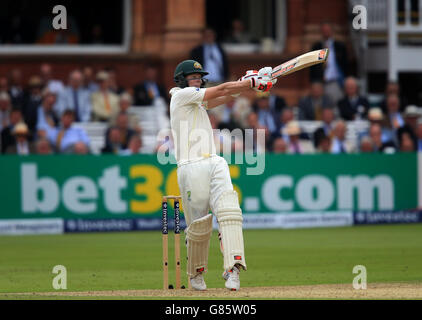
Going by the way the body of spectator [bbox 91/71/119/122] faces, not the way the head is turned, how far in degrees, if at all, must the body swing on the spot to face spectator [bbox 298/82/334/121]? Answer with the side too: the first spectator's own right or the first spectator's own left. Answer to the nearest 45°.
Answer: approximately 90° to the first spectator's own left

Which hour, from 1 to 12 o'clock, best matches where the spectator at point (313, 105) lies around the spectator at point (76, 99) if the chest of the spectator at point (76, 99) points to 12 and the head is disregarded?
the spectator at point (313, 105) is roughly at 9 o'clock from the spectator at point (76, 99).

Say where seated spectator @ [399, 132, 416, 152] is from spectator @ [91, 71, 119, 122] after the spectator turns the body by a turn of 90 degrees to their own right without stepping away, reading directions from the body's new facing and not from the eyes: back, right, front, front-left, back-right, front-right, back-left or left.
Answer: back

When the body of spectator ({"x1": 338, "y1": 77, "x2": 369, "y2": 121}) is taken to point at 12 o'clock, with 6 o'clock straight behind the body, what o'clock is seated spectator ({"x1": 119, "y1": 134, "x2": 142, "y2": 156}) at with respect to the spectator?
The seated spectator is roughly at 2 o'clock from the spectator.

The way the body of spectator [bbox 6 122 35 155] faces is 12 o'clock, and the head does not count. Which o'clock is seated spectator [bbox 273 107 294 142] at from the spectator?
The seated spectator is roughly at 9 o'clock from the spectator.

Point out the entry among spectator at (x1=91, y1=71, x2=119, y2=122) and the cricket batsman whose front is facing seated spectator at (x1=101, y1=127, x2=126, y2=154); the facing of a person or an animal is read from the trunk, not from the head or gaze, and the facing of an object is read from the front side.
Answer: the spectator

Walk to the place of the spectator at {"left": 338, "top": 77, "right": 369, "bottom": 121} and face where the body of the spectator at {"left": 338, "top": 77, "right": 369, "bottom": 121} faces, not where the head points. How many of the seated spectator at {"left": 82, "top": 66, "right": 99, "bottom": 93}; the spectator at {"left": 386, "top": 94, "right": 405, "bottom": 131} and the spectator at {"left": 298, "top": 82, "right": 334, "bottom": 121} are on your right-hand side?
2

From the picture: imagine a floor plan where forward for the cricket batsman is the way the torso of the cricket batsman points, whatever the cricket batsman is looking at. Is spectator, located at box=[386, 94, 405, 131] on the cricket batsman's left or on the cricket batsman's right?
on the cricket batsman's left

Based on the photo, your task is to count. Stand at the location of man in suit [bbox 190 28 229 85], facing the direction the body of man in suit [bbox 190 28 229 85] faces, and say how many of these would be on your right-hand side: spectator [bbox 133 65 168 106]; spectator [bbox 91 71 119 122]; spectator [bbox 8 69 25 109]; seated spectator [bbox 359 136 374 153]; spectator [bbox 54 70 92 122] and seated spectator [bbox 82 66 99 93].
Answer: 5

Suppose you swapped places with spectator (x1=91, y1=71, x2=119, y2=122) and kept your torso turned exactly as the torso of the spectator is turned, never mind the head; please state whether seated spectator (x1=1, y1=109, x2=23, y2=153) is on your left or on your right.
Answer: on your right

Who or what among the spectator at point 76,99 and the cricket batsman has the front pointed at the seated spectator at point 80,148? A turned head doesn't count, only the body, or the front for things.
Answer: the spectator

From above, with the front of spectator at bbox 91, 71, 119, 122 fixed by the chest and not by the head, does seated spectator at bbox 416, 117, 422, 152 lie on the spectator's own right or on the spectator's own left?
on the spectator's own left
